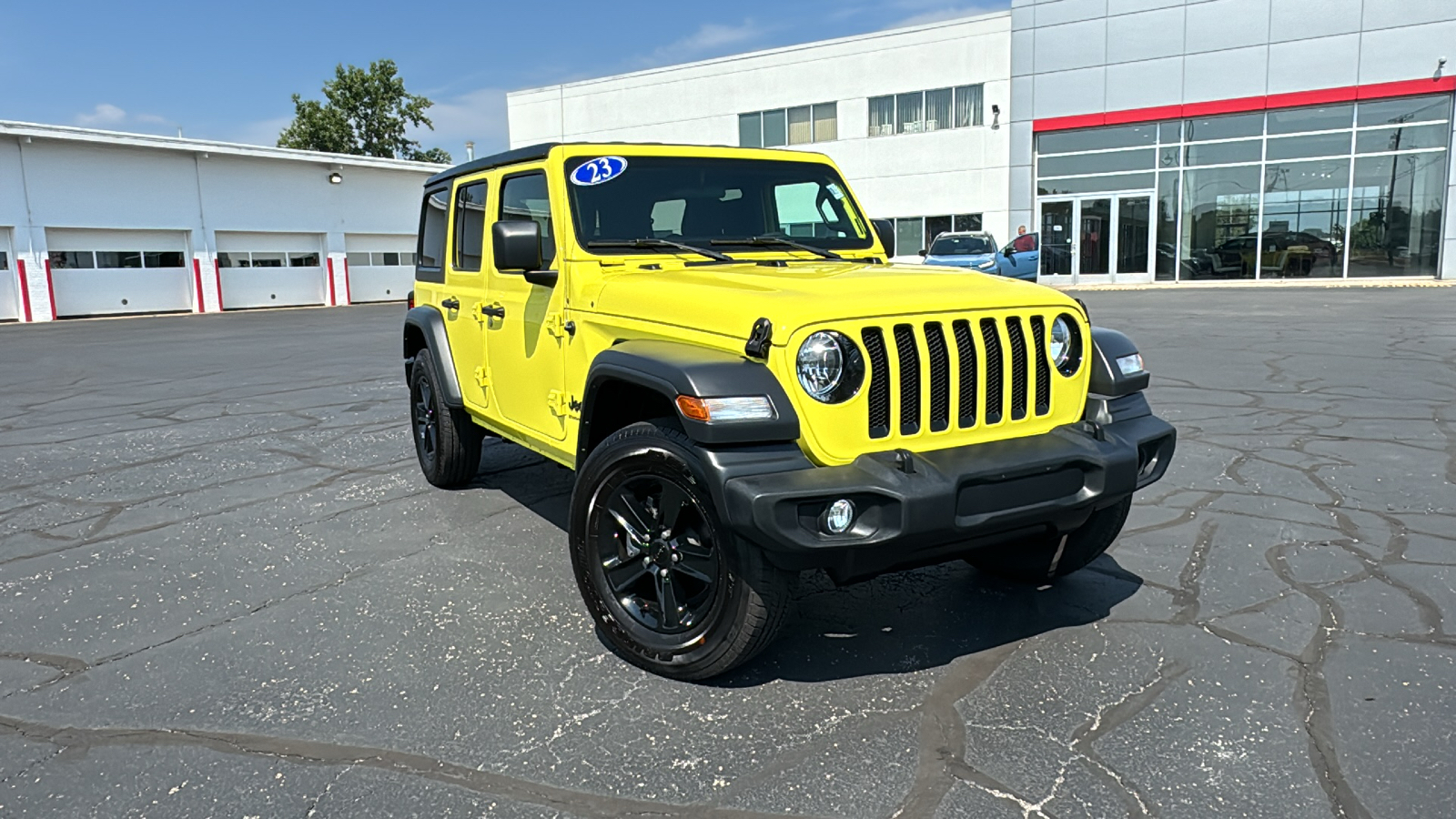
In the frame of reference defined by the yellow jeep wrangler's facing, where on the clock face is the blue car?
The blue car is roughly at 8 o'clock from the yellow jeep wrangler.

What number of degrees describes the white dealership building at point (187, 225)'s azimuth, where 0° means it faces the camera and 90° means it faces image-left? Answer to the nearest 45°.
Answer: approximately 315°

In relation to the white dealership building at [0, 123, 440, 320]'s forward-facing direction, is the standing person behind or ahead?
ahead

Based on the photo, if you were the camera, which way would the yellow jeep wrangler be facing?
facing the viewer and to the right of the viewer

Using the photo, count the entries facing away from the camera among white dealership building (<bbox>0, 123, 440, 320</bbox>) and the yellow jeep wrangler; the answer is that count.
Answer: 0

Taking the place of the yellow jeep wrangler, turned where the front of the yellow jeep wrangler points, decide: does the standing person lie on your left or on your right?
on your left

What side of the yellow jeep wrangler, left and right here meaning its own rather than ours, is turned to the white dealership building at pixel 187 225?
back

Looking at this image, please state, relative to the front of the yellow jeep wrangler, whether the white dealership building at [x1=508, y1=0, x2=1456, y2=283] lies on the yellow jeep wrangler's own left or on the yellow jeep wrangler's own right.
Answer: on the yellow jeep wrangler's own left
